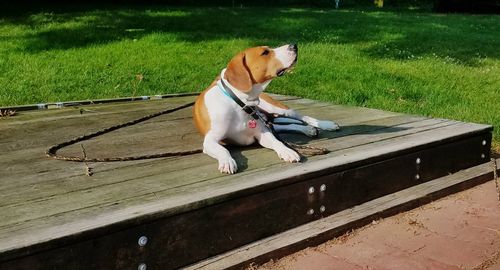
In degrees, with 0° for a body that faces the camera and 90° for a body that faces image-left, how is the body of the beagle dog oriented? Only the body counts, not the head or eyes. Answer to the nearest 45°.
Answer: approximately 315°
